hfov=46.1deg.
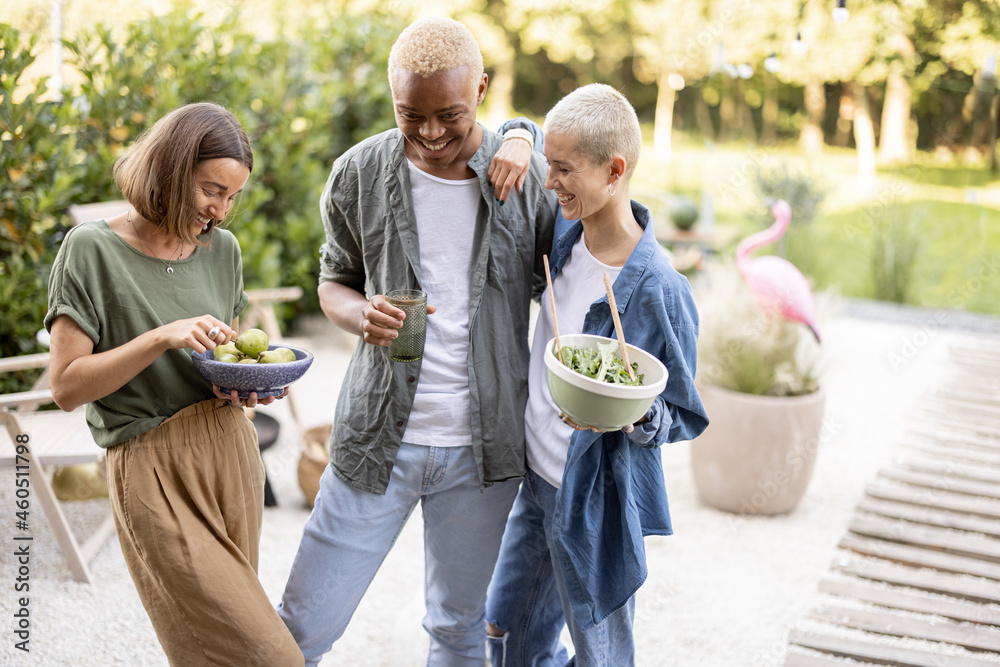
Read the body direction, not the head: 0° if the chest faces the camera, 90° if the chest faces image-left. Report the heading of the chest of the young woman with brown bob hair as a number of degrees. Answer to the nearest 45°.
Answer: approximately 315°

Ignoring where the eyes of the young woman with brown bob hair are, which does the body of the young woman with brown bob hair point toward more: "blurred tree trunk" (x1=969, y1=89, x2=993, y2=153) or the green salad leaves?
the green salad leaves

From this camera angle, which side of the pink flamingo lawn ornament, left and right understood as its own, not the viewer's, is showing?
left

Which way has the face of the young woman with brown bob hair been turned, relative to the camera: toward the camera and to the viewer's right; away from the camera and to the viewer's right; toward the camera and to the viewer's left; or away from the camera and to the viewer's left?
toward the camera and to the viewer's right

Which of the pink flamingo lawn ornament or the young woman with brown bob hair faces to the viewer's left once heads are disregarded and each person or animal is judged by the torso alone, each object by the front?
the pink flamingo lawn ornament

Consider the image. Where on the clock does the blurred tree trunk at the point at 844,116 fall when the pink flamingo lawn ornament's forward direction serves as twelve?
The blurred tree trunk is roughly at 3 o'clock from the pink flamingo lawn ornament.

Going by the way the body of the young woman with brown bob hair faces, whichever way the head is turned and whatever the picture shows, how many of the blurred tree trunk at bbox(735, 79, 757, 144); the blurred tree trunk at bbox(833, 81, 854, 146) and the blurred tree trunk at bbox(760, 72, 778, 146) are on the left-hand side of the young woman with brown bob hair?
3

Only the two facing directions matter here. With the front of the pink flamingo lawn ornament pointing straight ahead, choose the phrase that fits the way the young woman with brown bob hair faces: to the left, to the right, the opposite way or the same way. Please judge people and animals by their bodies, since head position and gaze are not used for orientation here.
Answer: the opposite way

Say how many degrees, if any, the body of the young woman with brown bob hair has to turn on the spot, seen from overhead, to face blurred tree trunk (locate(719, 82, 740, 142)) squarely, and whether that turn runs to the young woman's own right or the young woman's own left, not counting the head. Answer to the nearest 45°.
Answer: approximately 90° to the young woman's own left

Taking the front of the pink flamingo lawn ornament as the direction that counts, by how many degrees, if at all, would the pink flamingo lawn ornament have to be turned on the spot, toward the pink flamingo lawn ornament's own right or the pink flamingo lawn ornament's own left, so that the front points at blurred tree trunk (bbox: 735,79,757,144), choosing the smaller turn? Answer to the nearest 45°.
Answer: approximately 90° to the pink flamingo lawn ornament's own right

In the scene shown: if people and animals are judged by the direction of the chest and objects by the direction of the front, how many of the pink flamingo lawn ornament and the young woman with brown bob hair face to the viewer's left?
1

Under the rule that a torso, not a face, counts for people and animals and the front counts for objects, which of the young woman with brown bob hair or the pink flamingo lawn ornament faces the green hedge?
the pink flamingo lawn ornament

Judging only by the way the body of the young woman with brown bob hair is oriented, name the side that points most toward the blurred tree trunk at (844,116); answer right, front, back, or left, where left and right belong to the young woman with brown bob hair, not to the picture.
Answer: left
